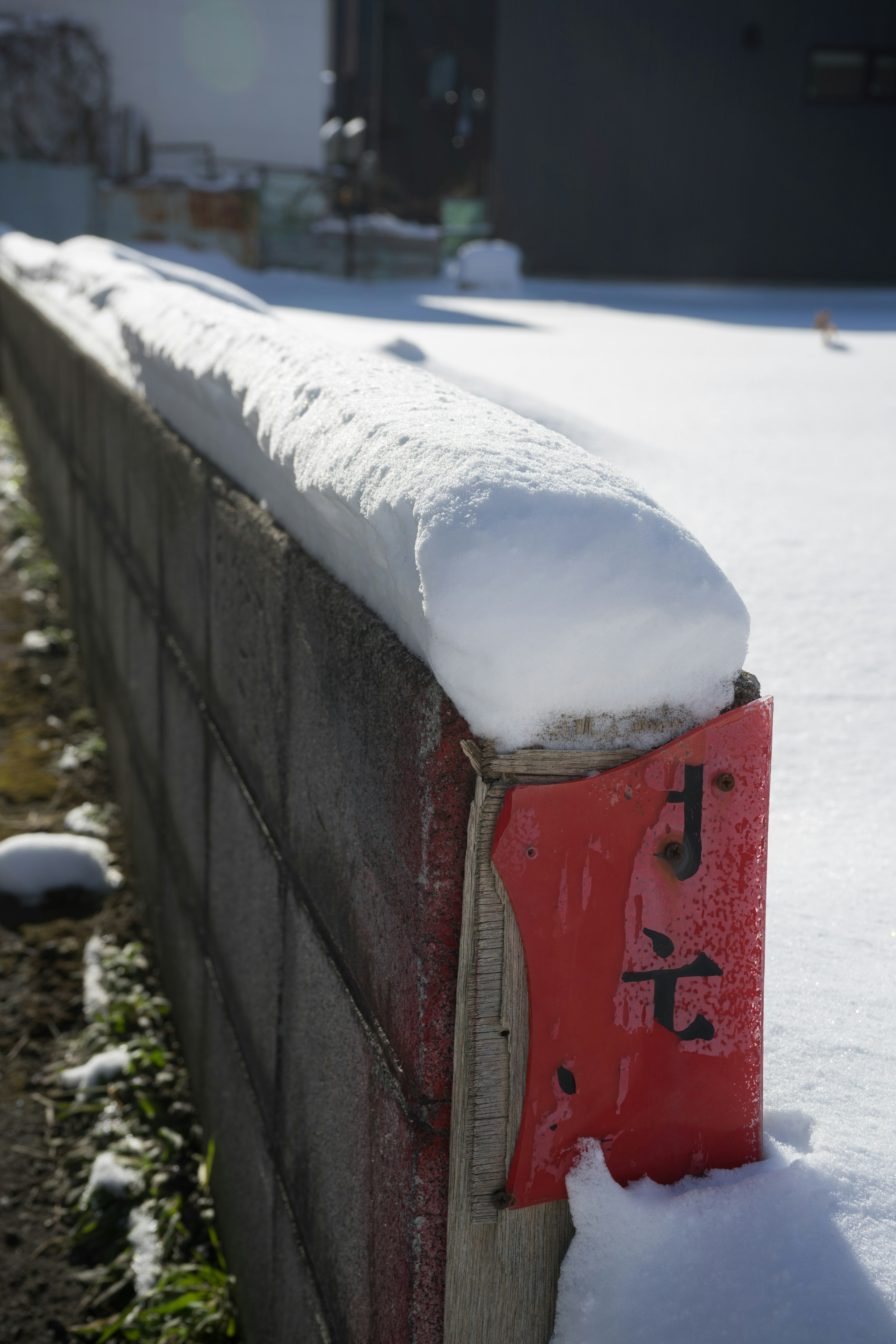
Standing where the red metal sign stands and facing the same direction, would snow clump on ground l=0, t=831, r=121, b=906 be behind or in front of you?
behind

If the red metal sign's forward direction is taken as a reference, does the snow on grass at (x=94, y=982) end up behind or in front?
behind

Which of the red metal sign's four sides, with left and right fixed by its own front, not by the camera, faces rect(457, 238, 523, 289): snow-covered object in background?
back

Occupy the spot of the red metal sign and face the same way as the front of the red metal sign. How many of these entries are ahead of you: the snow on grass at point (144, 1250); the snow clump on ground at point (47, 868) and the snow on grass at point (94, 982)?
0

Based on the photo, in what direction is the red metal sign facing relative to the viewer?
toward the camera
